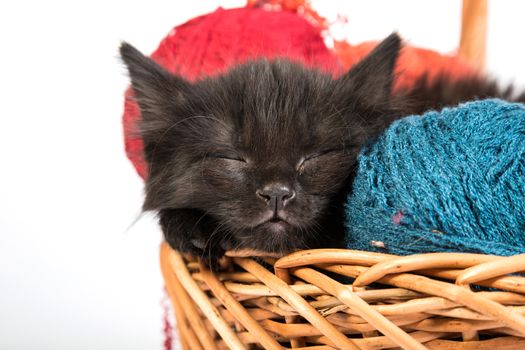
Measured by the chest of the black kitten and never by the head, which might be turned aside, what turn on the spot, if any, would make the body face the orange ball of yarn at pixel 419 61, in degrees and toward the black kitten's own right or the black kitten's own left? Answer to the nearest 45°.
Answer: approximately 135° to the black kitten's own left

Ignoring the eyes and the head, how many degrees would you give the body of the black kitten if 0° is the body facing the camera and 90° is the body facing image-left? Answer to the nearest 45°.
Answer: approximately 0°

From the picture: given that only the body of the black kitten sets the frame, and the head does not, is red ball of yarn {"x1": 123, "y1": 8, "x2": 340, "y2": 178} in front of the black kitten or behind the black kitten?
behind
